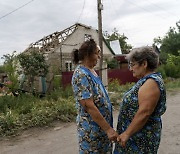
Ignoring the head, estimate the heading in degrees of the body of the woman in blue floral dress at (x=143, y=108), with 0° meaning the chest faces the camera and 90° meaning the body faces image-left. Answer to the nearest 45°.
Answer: approximately 90°

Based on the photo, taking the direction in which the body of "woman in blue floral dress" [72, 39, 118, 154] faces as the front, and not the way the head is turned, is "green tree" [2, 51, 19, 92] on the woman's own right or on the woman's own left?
on the woman's own left

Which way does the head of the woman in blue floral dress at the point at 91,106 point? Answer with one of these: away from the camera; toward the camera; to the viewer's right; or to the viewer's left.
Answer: to the viewer's right

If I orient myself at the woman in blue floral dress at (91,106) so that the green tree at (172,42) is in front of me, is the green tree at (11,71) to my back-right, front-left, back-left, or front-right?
front-left

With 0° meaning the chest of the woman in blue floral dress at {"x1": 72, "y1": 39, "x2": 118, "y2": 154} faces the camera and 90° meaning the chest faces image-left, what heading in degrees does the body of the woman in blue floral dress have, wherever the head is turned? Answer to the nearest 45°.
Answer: approximately 270°

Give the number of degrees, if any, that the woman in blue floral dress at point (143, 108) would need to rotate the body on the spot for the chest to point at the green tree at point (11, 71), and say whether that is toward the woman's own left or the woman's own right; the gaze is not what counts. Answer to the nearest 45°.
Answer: approximately 45° to the woman's own right

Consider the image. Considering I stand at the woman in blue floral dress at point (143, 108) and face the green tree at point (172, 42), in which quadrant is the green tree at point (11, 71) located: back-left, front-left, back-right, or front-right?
front-left

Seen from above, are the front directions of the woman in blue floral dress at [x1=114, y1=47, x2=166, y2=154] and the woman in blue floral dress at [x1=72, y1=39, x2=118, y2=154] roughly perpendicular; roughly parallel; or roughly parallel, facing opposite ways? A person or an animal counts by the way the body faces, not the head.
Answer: roughly parallel, facing opposite ways

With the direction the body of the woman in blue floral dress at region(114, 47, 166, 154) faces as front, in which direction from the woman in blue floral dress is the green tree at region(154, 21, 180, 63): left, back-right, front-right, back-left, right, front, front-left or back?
right

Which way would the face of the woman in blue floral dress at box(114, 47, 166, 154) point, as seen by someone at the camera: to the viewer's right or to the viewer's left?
to the viewer's left

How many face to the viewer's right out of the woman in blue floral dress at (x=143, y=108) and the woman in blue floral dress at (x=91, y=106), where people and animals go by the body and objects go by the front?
1
